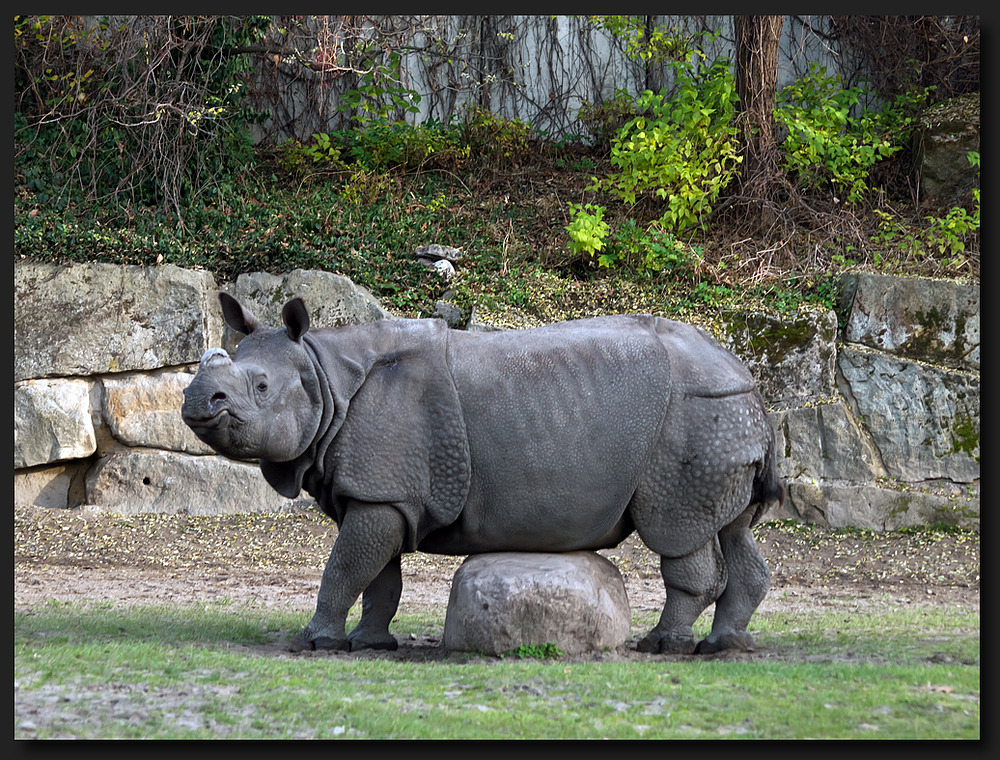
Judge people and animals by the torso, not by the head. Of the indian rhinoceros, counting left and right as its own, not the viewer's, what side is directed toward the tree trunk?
right

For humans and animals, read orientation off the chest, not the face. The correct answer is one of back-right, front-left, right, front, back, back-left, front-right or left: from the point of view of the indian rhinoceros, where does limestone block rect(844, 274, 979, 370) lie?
back-right

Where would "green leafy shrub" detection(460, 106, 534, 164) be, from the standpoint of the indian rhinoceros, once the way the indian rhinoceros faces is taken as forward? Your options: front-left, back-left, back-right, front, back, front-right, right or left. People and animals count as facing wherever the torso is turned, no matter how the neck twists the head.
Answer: right

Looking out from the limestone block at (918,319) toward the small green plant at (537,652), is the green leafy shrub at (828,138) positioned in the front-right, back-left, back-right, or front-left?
back-right

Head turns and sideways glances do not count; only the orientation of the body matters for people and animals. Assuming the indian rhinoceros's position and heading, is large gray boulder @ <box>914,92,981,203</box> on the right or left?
on its right

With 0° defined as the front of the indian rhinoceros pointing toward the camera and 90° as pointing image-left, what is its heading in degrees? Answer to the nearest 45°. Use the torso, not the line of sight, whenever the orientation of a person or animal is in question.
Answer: approximately 90°

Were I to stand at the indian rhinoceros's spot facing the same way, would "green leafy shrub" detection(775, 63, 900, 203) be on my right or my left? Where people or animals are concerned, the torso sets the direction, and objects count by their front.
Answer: on my right

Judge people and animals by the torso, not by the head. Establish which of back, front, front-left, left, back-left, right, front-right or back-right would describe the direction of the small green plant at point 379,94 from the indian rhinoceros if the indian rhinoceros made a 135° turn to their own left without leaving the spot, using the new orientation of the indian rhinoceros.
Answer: back-left

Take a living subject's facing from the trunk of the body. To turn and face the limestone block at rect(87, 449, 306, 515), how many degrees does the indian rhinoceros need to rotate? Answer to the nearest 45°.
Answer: approximately 45° to its right

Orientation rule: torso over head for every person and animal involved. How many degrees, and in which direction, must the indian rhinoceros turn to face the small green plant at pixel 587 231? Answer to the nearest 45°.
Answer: approximately 90° to its right
